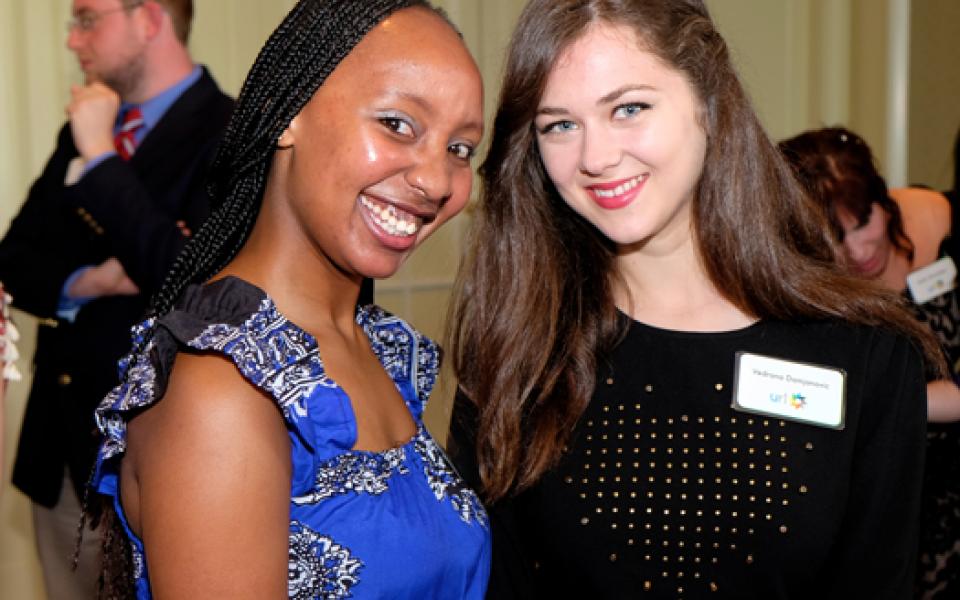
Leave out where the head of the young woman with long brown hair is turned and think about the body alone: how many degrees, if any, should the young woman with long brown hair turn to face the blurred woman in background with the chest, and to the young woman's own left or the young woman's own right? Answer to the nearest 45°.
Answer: approximately 135° to the young woman's own left

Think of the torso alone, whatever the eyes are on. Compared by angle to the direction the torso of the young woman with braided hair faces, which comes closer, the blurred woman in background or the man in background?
the blurred woman in background

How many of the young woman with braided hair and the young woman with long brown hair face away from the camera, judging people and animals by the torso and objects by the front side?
0

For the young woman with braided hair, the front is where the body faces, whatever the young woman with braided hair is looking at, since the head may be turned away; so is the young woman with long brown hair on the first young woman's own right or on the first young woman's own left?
on the first young woman's own left

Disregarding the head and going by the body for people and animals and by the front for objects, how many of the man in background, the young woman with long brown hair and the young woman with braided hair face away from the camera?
0

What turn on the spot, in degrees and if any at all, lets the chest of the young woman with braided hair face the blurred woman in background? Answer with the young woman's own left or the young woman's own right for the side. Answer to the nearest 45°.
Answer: approximately 90° to the young woman's own left

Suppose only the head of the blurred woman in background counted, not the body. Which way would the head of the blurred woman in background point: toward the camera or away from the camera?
toward the camera

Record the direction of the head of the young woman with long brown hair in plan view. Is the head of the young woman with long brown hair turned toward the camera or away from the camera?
toward the camera

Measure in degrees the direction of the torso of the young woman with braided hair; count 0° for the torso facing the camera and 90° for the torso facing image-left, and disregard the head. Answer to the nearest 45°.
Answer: approximately 315°

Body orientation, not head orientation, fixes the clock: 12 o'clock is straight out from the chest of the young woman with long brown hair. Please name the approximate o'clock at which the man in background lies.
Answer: The man in background is roughly at 4 o'clock from the young woman with long brown hair.

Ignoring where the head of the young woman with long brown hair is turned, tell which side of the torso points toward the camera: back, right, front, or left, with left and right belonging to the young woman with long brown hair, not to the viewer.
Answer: front

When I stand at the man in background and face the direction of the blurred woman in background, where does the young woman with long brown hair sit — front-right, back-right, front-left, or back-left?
front-right
